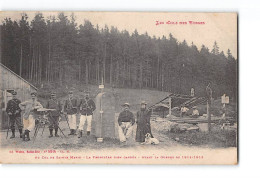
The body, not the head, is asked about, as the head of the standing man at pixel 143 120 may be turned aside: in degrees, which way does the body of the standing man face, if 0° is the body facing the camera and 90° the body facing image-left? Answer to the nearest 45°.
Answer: approximately 0°

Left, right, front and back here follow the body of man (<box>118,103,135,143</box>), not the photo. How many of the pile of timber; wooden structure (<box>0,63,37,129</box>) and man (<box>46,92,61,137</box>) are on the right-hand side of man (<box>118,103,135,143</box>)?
2

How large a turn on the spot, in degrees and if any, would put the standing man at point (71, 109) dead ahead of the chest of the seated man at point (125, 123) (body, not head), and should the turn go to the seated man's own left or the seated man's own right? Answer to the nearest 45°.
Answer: approximately 90° to the seated man's own right
